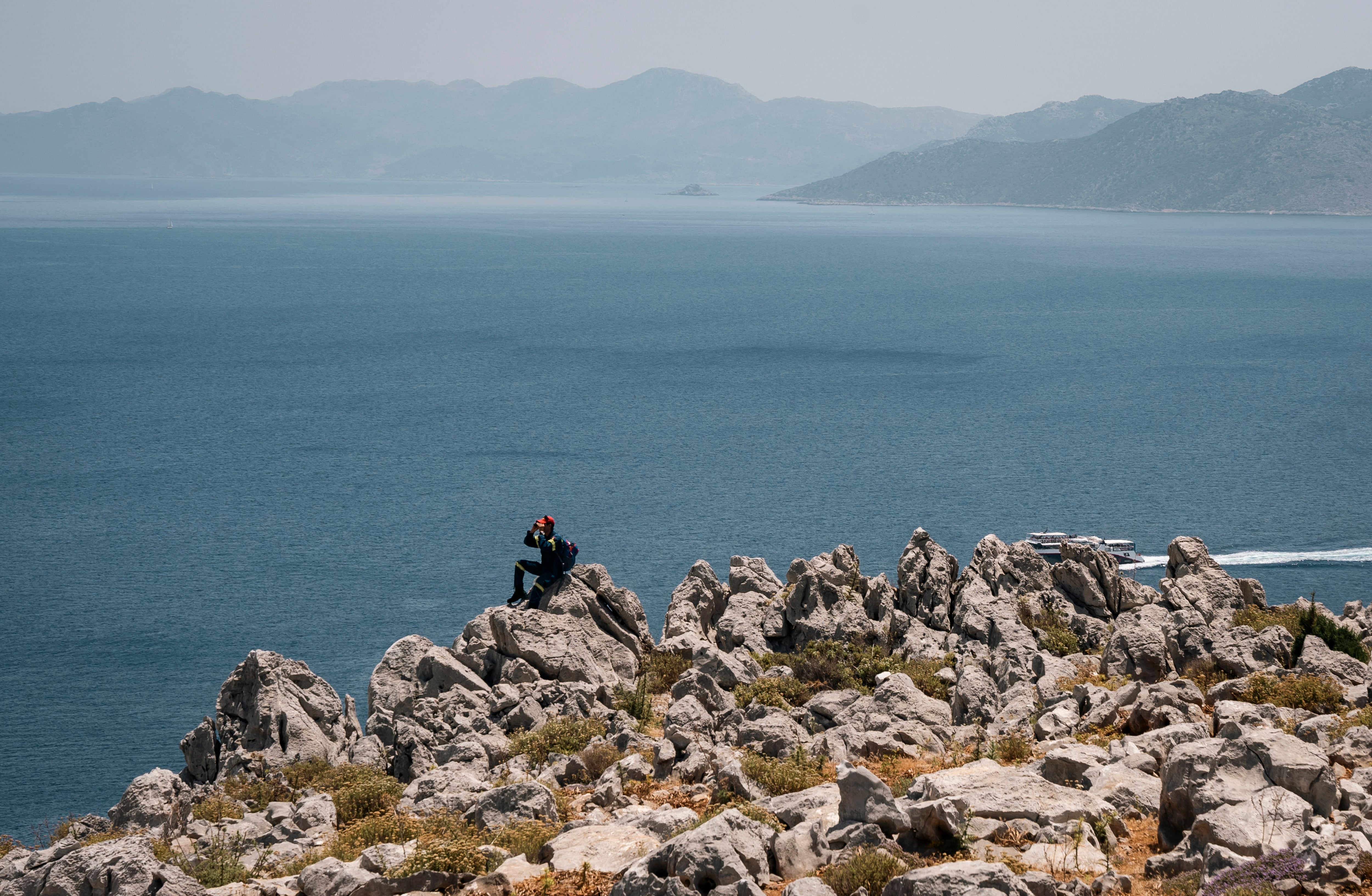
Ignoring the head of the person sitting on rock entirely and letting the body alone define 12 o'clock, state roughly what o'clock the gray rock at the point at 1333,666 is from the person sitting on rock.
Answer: The gray rock is roughly at 7 o'clock from the person sitting on rock.

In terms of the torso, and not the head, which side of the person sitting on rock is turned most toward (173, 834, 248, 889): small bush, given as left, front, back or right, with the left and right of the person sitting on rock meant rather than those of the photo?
left

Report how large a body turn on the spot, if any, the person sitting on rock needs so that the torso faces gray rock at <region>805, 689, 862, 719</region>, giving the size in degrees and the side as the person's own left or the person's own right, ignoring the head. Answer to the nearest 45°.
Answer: approximately 135° to the person's own left

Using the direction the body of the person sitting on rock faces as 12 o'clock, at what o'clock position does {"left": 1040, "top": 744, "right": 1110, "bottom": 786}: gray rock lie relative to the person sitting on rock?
The gray rock is roughly at 8 o'clock from the person sitting on rock.

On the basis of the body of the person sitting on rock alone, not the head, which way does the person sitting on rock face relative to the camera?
to the viewer's left

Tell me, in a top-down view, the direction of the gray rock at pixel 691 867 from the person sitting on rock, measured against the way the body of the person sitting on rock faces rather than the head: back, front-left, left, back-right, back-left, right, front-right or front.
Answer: left

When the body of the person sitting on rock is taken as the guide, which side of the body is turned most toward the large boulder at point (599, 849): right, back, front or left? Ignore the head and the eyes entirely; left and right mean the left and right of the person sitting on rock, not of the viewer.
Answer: left

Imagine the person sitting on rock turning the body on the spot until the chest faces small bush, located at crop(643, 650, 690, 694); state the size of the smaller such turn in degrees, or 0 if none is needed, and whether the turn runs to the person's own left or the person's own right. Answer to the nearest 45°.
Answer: approximately 180°

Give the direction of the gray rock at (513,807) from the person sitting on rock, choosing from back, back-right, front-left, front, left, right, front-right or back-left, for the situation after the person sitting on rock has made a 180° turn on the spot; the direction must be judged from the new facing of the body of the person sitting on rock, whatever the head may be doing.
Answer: right

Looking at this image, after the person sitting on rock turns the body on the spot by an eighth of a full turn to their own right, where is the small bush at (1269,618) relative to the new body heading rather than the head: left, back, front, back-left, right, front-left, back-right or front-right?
back-right

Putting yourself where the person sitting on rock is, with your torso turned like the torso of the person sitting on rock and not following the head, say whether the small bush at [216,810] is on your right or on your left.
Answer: on your left

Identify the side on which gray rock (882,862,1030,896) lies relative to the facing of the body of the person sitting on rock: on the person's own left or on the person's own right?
on the person's own left
